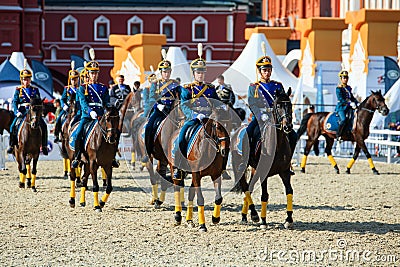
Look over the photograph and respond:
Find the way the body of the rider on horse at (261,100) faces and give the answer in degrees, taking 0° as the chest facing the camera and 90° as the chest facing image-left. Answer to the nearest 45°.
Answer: approximately 0°

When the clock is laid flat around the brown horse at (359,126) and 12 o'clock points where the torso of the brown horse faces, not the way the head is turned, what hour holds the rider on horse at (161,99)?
The rider on horse is roughly at 4 o'clock from the brown horse.

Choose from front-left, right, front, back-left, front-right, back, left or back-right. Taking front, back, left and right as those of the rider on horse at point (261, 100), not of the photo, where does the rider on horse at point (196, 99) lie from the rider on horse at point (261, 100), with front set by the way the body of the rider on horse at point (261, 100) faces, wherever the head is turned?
right

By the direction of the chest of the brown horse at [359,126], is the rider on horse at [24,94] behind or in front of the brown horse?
behind

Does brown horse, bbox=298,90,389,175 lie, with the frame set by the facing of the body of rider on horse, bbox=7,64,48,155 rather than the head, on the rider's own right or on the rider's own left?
on the rider's own left

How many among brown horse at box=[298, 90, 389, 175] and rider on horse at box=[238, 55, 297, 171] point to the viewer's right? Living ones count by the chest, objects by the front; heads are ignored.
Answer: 1

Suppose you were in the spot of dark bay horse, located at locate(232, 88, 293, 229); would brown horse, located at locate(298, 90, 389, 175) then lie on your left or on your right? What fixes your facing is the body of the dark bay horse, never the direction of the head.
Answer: on your left

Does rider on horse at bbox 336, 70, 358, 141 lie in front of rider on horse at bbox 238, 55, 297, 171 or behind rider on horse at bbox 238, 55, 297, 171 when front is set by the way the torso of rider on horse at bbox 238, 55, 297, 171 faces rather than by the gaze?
behind

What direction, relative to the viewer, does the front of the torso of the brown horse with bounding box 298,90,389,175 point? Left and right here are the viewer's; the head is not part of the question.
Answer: facing to the right of the viewer

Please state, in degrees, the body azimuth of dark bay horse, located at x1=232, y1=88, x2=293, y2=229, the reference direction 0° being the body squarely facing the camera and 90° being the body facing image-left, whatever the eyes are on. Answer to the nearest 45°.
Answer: approximately 315°

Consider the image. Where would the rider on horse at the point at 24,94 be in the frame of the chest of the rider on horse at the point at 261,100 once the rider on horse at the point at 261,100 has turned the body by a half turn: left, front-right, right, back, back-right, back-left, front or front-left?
front-left

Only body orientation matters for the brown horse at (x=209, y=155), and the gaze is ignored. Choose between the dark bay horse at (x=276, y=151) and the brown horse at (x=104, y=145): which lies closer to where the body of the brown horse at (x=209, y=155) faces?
the dark bay horse
